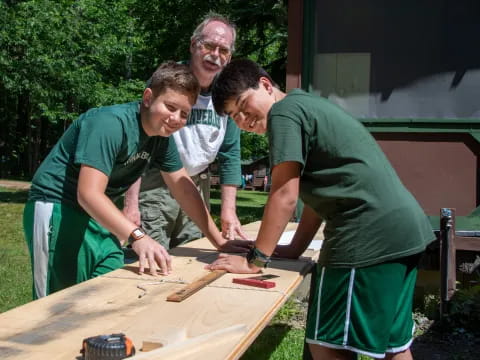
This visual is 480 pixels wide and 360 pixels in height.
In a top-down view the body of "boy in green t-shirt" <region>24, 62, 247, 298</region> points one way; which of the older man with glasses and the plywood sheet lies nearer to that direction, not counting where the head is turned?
the plywood sheet

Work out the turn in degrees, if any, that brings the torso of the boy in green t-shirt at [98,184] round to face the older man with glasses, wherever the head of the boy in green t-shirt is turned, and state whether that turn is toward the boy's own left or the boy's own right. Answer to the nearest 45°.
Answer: approximately 90° to the boy's own left

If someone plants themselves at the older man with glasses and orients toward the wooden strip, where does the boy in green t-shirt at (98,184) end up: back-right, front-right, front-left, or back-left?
front-right

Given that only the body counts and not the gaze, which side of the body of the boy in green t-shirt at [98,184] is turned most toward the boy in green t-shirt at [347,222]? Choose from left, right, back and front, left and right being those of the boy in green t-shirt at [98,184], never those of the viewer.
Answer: front

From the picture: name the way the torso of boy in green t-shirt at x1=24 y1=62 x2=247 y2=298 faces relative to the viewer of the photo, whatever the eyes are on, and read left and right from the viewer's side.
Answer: facing the viewer and to the right of the viewer

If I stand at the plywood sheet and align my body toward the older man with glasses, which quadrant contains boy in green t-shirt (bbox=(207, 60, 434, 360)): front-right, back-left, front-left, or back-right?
front-right

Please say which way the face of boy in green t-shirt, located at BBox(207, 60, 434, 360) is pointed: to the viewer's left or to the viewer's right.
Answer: to the viewer's left

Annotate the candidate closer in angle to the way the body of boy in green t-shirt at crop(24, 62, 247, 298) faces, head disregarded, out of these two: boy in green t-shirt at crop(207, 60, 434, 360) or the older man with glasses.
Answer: the boy in green t-shirt

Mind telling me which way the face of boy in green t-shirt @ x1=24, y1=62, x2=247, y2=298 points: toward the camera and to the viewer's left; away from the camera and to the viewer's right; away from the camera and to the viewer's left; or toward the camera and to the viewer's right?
toward the camera and to the viewer's right

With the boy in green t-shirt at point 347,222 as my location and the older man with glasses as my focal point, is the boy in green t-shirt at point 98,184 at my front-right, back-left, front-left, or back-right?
front-left

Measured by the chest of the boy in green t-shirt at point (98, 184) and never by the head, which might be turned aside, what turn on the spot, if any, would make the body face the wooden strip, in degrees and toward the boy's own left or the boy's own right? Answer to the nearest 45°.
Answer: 0° — they already face it

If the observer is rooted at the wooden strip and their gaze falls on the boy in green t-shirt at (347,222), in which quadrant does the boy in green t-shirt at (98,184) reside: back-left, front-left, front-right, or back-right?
back-left
